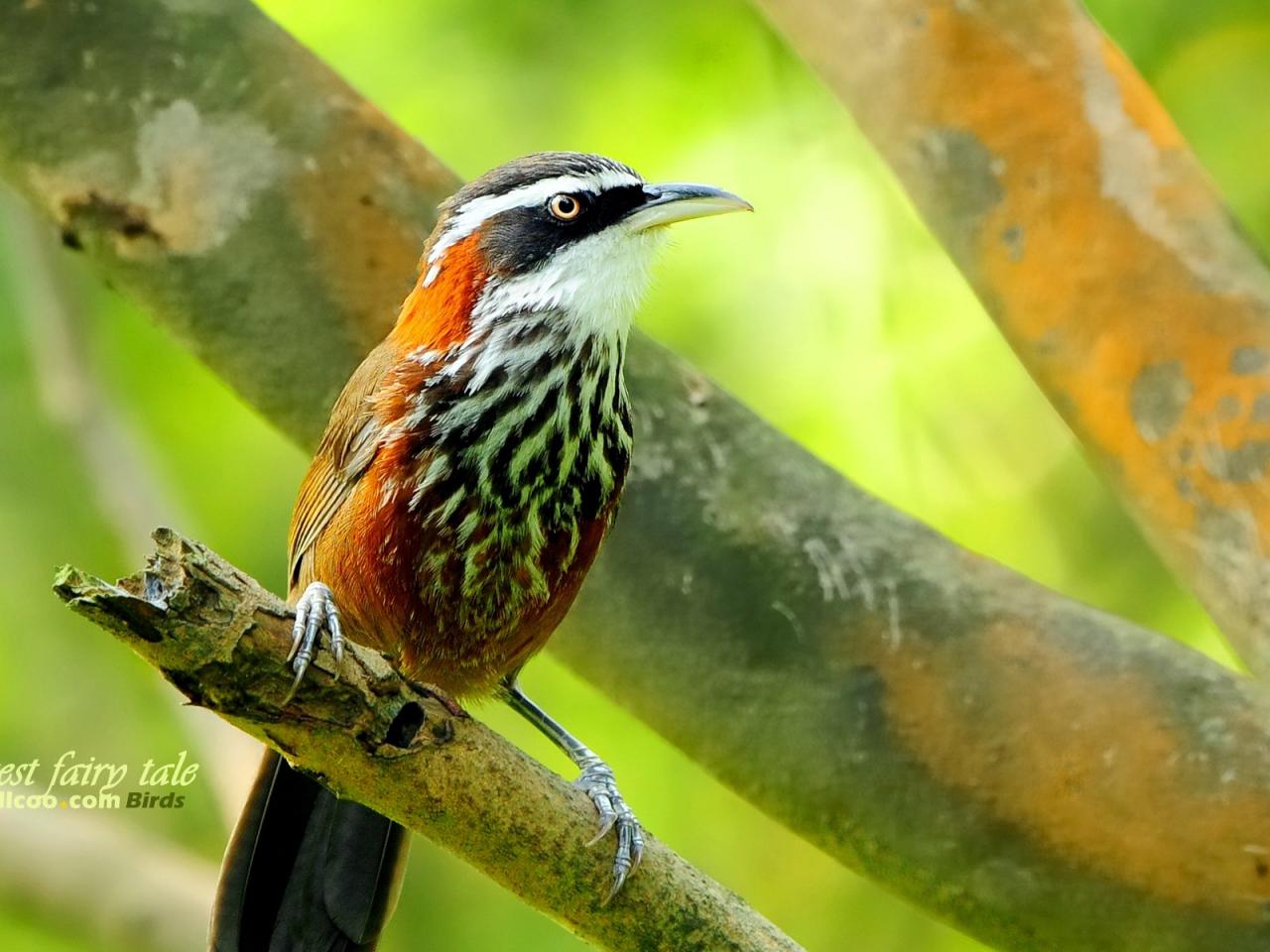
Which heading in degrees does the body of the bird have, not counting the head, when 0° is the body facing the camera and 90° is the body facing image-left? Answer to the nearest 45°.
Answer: approximately 315°
